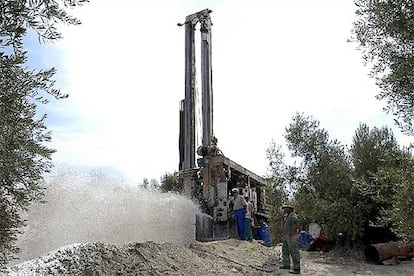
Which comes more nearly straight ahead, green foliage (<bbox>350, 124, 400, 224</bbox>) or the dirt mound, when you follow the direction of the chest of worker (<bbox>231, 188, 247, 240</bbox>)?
the dirt mound

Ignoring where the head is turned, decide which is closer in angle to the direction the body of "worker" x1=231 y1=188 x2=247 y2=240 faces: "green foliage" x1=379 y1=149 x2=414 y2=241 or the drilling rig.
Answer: the drilling rig

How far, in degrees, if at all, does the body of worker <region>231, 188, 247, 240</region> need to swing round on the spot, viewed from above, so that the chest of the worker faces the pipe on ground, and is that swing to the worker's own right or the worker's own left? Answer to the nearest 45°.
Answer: approximately 180°

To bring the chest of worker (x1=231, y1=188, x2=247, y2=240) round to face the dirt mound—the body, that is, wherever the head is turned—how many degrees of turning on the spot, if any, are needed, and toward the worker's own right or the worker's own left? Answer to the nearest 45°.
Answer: approximately 90° to the worker's own left

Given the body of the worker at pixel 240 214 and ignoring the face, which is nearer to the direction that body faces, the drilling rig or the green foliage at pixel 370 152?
the drilling rig

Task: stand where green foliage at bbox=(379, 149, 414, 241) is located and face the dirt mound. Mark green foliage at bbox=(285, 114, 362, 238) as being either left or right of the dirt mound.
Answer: right

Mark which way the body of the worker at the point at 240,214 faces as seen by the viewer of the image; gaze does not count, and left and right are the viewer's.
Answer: facing to the left of the viewer

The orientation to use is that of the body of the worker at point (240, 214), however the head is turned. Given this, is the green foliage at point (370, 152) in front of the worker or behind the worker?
behind

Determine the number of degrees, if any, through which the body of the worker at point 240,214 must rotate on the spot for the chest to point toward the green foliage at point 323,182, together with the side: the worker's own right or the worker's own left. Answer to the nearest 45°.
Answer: approximately 180°
